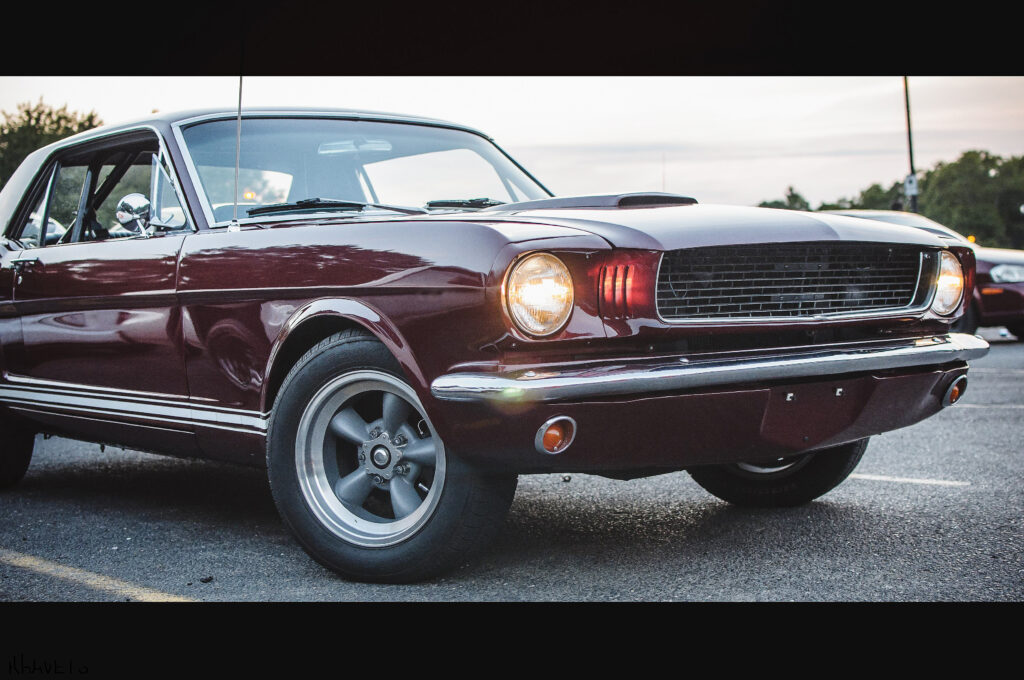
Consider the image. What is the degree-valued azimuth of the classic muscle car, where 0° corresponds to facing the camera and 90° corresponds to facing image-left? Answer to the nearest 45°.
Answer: approximately 315°

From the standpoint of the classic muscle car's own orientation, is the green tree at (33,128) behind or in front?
behind
